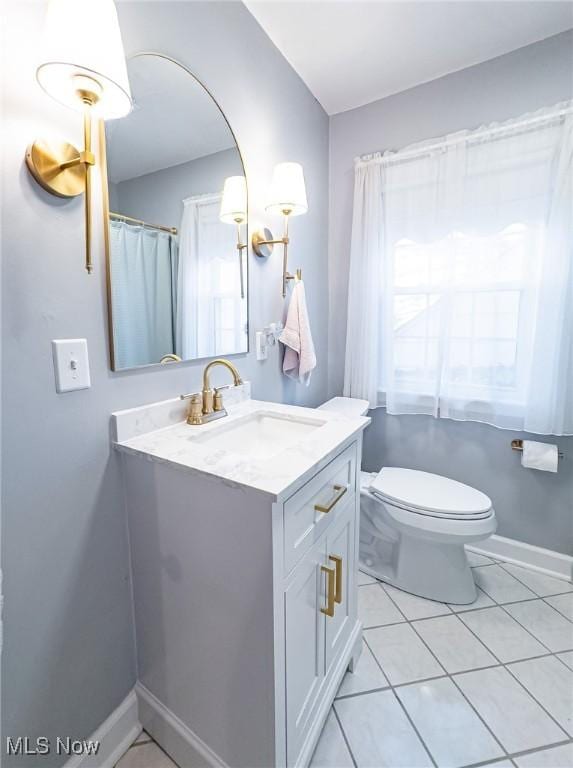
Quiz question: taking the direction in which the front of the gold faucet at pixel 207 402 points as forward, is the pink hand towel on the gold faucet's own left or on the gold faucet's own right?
on the gold faucet's own left

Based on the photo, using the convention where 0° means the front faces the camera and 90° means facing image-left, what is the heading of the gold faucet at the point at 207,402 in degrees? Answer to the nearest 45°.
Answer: approximately 315°

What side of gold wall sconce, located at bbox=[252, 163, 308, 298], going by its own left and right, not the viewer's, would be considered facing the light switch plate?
right

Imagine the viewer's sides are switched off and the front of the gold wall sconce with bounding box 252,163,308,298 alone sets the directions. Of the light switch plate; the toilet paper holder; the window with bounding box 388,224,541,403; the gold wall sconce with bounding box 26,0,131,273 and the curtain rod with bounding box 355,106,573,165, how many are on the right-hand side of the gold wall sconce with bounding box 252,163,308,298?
2

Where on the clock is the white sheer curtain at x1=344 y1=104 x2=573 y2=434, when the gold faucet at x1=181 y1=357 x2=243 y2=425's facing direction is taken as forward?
The white sheer curtain is roughly at 10 o'clock from the gold faucet.

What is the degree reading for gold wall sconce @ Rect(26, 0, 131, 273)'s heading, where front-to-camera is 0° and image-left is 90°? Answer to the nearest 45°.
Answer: approximately 315°

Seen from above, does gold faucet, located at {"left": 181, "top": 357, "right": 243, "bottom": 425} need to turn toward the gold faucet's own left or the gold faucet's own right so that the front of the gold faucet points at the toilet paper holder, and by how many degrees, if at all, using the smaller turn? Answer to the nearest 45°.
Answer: approximately 45° to the gold faucet's own left
